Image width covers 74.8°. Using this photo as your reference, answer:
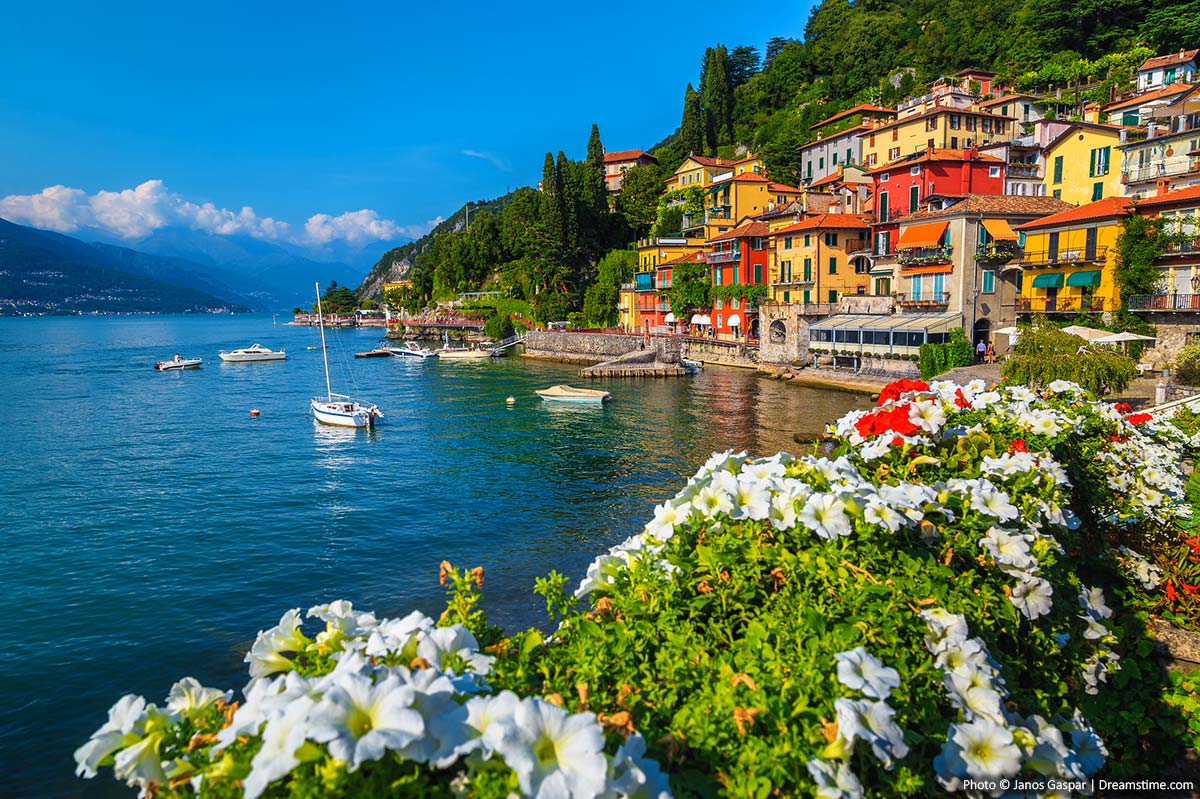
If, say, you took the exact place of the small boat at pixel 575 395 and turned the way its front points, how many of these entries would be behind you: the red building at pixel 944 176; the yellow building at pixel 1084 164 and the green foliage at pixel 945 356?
3

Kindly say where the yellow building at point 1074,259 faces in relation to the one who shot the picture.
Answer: facing the viewer and to the left of the viewer

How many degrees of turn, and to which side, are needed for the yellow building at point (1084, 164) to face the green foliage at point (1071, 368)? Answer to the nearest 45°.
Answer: approximately 45° to its left

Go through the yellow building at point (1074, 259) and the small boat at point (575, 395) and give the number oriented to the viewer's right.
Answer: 0

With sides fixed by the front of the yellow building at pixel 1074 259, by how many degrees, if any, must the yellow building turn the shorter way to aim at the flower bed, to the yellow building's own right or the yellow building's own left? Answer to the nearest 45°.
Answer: approximately 45° to the yellow building's own left

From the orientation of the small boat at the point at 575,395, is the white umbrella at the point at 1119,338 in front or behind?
behind

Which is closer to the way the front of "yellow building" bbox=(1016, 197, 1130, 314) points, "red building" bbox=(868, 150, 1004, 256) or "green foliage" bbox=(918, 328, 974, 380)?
the green foliage

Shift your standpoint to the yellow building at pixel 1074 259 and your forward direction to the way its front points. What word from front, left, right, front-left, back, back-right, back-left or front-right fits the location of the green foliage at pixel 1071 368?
front-left

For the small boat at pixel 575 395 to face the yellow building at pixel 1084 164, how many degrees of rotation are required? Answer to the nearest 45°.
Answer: approximately 180°

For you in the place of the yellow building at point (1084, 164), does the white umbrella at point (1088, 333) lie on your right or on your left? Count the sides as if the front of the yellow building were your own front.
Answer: on your left

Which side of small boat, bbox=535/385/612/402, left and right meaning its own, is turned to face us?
left

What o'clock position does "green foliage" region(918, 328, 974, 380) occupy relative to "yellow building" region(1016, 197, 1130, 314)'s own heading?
The green foliage is roughly at 1 o'clock from the yellow building.

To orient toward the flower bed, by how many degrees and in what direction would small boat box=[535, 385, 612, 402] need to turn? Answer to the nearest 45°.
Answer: approximately 90° to its left

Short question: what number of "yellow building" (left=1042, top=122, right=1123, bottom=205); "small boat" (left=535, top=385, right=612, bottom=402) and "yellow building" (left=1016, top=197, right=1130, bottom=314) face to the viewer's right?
0

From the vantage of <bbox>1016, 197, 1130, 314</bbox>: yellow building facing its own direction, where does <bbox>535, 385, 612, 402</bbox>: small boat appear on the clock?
The small boat is roughly at 1 o'clock from the yellow building.

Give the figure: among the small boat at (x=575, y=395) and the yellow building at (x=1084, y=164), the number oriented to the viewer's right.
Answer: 0

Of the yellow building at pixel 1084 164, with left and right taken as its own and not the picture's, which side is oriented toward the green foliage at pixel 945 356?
front

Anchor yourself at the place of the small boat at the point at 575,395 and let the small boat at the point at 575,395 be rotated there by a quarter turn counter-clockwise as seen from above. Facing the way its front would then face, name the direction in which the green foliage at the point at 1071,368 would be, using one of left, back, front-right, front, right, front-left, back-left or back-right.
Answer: front-left
